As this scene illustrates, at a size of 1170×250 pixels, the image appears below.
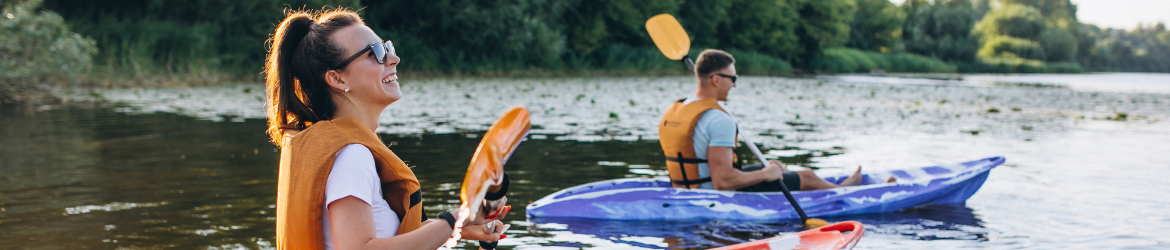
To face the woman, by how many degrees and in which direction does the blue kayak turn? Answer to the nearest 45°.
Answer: approximately 90° to its right

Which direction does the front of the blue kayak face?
to the viewer's right

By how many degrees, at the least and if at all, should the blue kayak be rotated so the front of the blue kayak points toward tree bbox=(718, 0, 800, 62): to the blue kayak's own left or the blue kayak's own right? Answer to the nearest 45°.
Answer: approximately 90° to the blue kayak's own left

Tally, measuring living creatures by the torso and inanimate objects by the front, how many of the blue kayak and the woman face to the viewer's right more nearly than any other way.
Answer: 2

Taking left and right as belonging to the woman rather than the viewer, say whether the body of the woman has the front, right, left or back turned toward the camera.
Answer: right

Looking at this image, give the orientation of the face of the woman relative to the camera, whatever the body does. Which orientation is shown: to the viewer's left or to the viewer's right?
to the viewer's right
